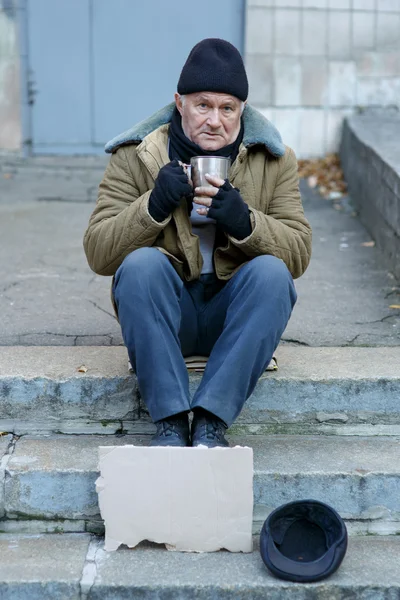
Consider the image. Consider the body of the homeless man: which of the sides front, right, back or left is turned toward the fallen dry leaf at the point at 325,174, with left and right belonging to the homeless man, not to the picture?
back

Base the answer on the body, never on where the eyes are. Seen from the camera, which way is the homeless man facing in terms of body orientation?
toward the camera
